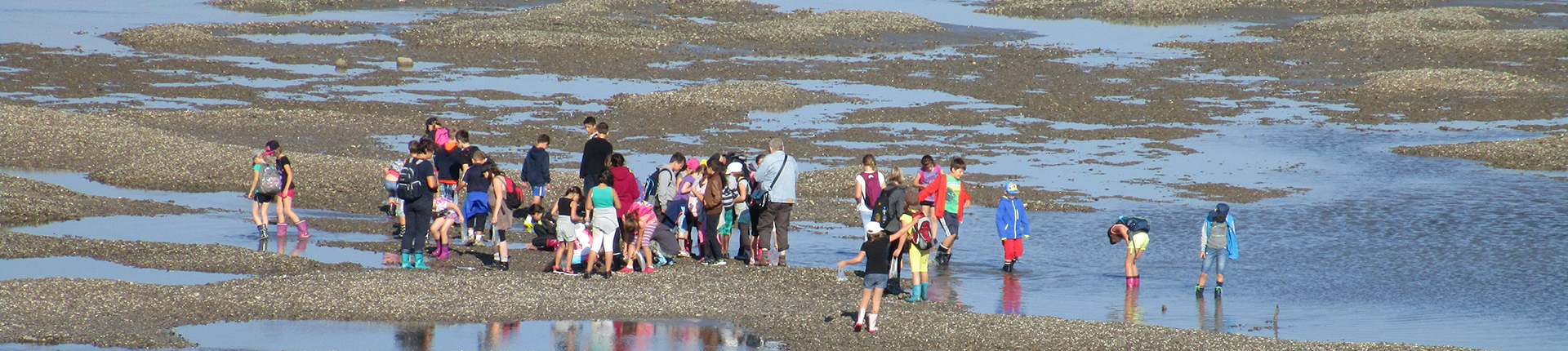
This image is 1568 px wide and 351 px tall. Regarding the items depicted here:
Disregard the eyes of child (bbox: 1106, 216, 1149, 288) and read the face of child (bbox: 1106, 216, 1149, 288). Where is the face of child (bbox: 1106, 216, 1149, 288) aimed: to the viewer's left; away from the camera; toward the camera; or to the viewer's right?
to the viewer's left

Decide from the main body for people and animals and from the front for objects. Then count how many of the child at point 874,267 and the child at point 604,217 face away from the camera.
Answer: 2

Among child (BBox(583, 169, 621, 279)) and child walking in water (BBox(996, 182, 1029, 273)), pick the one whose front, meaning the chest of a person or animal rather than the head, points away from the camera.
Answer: the child

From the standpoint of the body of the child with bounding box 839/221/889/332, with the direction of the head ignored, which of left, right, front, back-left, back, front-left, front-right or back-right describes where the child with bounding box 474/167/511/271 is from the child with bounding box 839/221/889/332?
front-left

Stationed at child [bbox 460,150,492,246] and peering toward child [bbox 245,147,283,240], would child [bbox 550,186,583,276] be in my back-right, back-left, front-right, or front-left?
back-left

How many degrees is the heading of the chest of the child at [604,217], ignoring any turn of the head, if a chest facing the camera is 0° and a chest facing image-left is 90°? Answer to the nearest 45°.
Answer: approximately 180°

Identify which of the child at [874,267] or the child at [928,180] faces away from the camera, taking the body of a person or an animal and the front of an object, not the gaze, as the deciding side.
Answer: the child at [874,267]

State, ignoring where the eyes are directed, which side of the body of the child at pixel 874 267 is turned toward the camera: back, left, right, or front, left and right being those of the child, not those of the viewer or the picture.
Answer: back

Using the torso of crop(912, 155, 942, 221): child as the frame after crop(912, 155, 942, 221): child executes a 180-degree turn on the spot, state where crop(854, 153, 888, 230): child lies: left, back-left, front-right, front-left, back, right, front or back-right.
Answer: back-left

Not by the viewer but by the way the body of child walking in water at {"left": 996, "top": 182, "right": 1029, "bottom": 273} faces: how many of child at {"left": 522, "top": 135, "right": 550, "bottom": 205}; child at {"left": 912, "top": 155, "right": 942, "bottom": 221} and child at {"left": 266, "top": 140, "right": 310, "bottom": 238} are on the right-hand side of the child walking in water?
3

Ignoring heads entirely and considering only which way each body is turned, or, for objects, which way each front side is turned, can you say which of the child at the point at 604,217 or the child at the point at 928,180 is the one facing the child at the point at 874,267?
the child at the point at 928,180

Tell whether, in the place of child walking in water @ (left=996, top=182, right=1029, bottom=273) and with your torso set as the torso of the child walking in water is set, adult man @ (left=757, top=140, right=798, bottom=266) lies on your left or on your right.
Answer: on your right

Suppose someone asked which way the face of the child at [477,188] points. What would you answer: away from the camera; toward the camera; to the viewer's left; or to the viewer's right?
away from the camera

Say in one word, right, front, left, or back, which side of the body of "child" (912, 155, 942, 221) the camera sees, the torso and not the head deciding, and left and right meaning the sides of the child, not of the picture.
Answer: front
